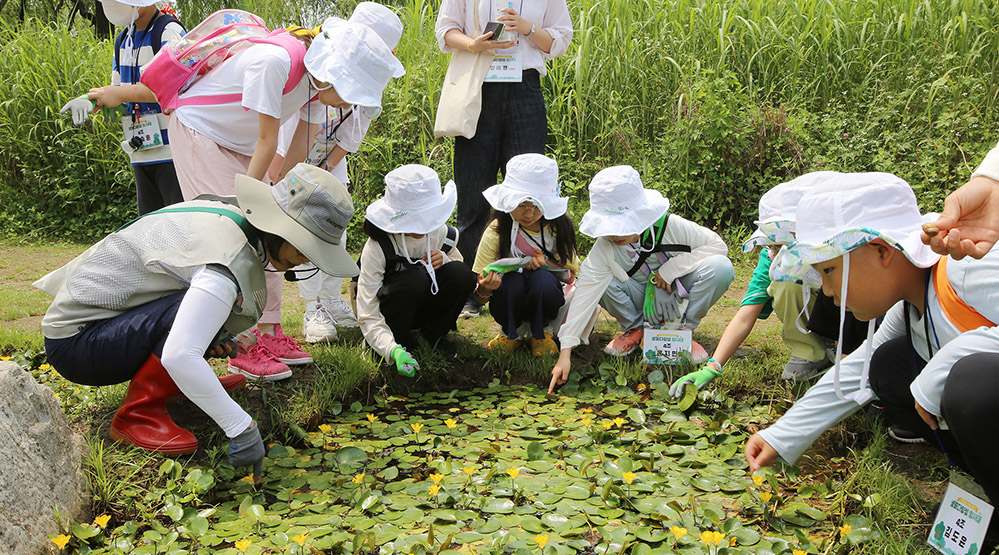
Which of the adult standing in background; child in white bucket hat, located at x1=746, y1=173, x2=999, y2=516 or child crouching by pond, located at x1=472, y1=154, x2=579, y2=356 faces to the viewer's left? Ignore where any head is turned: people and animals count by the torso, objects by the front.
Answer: the child in white bucket hat

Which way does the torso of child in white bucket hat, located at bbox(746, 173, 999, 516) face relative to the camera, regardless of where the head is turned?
to the viewer's left

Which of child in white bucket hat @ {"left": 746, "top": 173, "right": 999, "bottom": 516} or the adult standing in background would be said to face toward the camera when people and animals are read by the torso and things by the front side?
the adult standing in background

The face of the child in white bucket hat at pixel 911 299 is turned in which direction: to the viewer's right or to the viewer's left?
to the viewer's left

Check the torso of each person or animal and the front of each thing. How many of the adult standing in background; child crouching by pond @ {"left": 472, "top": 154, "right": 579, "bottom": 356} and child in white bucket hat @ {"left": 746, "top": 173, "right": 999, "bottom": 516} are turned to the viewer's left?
1

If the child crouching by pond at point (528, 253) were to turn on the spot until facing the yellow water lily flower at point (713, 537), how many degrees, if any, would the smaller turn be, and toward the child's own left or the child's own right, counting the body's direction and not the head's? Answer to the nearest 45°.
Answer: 0° — they already face it

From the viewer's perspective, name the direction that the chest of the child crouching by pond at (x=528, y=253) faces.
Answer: toward the camera

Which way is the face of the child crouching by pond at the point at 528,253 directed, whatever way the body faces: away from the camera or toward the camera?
toward the camera

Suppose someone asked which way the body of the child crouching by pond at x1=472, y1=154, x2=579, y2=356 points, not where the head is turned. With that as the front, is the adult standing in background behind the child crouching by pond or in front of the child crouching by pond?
behind

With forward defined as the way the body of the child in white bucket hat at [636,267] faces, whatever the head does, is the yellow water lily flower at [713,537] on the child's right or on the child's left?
on the child's left

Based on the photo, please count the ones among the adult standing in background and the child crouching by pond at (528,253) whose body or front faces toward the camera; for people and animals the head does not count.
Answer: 2

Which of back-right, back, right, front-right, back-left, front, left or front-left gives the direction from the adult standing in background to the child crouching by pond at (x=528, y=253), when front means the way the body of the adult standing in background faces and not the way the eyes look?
front

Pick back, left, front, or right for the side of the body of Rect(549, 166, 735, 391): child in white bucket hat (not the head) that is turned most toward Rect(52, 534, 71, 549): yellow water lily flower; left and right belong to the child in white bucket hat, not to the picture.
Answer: front

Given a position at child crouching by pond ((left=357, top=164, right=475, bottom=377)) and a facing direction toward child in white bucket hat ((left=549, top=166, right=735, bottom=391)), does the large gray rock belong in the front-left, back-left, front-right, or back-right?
back-right
